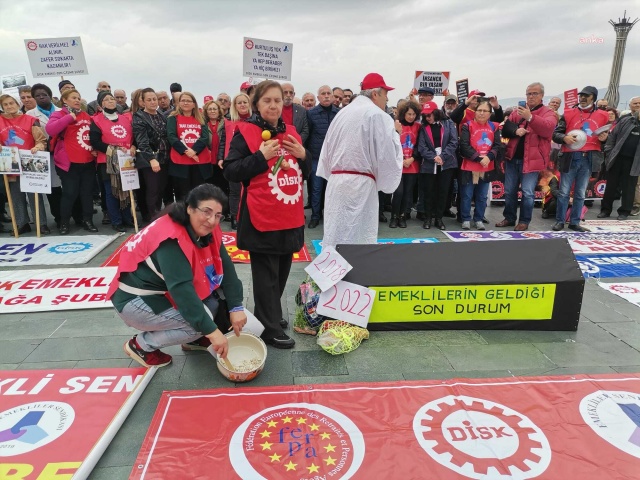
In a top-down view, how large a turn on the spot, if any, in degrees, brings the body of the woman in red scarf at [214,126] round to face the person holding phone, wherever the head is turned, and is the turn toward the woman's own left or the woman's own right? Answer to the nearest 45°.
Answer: approximately 90° to the woman's own left

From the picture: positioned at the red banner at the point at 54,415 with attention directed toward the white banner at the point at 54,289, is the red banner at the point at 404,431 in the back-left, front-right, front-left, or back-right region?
back-right

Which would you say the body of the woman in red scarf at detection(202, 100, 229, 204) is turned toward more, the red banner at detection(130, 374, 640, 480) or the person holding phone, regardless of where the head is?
the red banner

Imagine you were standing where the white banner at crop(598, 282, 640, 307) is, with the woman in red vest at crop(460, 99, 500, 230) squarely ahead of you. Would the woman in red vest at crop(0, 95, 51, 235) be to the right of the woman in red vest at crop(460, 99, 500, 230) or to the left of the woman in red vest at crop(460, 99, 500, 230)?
left

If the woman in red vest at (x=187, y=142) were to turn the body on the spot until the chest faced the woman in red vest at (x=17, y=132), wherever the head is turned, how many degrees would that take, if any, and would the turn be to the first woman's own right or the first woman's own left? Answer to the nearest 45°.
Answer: approximately 90° to the first woman's own right
